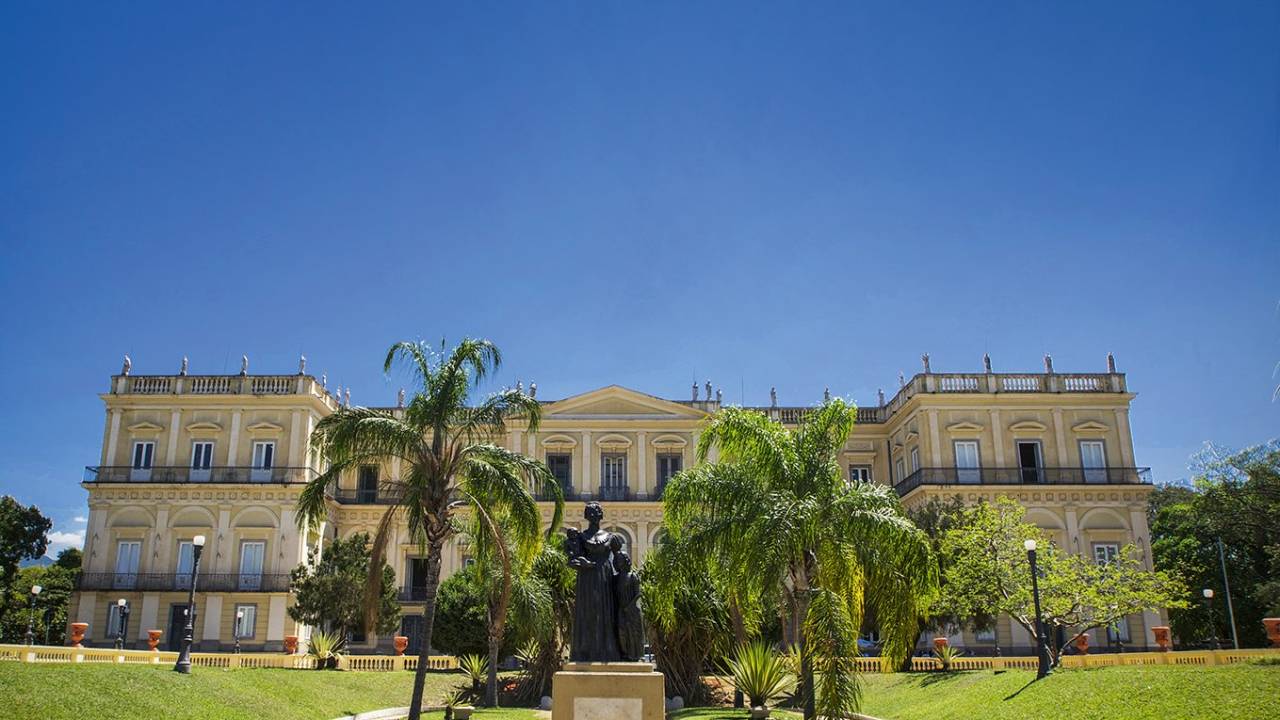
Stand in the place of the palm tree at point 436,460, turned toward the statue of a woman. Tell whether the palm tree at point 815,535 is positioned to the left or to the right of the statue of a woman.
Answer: left

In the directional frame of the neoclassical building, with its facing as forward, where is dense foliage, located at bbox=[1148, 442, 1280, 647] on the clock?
The dense foliage is roughly at 9 o'clock from the neoclassical building.

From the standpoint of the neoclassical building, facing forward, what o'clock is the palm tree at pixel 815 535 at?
The palm tree is roughly at 11 o'clock from the neoclassical building.

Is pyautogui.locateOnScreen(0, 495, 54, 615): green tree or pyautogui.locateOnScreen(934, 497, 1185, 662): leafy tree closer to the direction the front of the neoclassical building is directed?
the leafy tree

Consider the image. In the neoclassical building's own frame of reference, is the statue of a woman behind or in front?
in front

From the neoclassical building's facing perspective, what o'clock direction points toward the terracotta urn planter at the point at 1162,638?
The terracotta urn planter is roughly at 10 o'clock from the neoclassical building.

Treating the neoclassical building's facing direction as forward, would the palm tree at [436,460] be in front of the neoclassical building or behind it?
in front

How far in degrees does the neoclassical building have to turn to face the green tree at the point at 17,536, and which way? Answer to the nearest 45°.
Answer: approximately 135° to its right

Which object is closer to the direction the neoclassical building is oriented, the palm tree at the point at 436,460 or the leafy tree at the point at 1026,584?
the palm tree

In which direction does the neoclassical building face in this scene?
toward the camera
